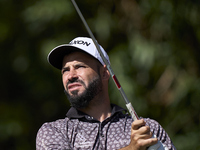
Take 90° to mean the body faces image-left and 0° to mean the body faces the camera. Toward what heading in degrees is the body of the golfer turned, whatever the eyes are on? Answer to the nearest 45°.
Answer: approximately 0°

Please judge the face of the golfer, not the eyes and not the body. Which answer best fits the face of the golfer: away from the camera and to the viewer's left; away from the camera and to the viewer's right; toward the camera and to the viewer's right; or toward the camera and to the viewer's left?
toward the camera and to the viewer's left
